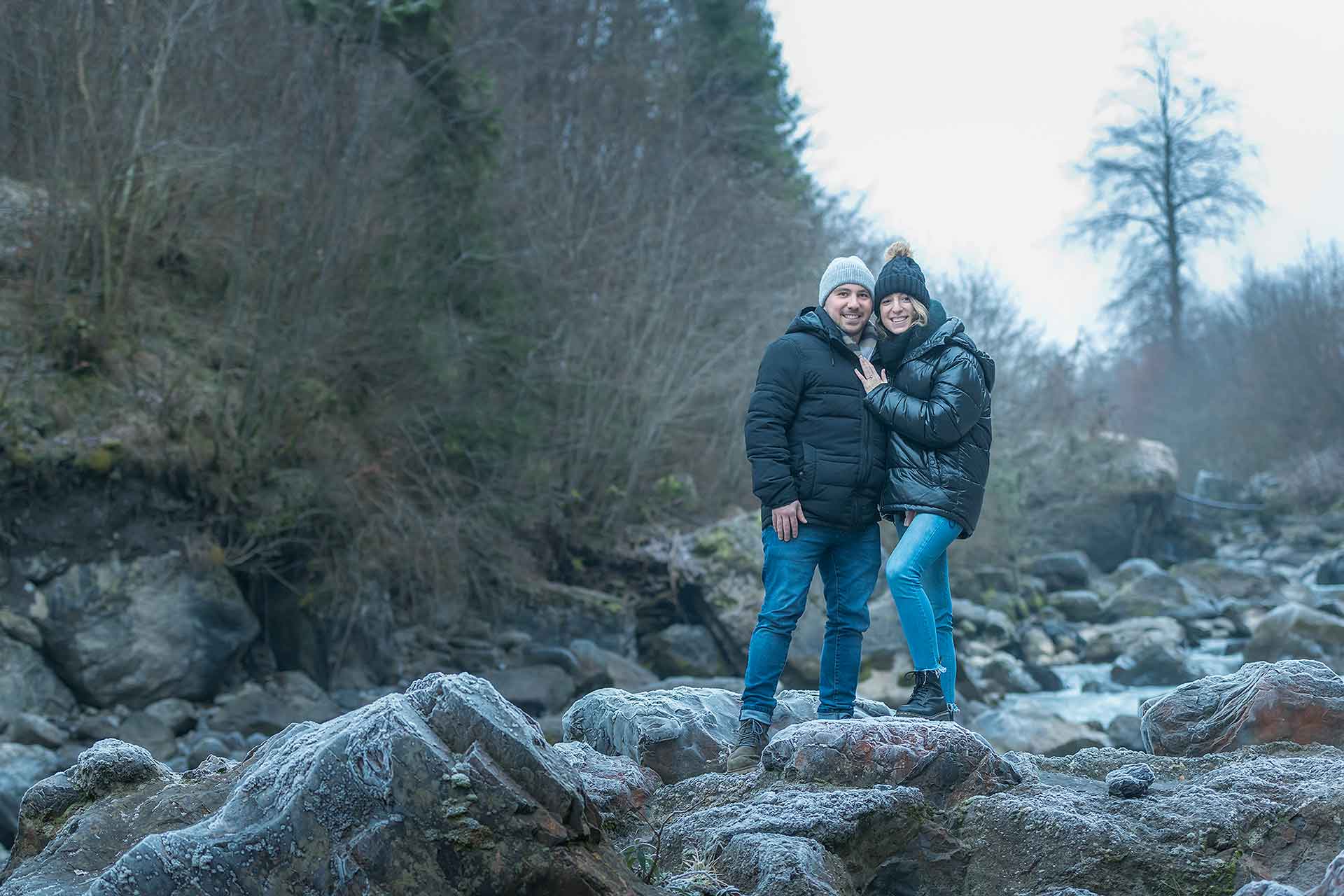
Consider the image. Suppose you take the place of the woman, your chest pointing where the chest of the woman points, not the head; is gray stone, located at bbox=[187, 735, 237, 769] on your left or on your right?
on your right

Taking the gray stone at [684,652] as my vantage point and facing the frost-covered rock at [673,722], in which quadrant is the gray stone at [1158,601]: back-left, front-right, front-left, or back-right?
back-left

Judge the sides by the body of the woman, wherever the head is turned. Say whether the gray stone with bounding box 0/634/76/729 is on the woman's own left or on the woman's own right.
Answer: on the woman's own right

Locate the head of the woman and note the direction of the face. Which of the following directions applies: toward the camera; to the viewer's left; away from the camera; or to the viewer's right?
toward the camera

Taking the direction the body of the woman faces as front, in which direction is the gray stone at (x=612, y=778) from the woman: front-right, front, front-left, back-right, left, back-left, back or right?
front

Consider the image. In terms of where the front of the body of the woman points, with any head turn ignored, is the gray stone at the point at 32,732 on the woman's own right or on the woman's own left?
on the woman's own right

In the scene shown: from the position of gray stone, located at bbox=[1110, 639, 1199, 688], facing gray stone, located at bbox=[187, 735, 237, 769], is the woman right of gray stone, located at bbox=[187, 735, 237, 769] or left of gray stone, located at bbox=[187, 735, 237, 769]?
left

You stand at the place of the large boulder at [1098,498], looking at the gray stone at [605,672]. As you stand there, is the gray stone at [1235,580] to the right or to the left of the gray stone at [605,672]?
left

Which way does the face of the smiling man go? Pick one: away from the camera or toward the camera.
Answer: toward the camera

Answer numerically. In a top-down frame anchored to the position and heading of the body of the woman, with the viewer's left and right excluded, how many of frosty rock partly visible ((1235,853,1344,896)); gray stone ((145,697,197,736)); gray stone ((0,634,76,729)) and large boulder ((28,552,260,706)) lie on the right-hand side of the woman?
3

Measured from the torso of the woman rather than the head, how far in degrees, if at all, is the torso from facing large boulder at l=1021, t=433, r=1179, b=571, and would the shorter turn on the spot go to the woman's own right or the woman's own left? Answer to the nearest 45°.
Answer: approximately 135° to the woman's own right

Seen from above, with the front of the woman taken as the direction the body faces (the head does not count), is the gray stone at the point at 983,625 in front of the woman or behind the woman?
behind

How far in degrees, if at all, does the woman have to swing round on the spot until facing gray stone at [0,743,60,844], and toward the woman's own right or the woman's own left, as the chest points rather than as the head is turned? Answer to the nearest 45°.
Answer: approximately 90° to the woman's own right

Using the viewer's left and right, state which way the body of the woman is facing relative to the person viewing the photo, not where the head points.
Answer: facing the viewer and to the left of the viewer
